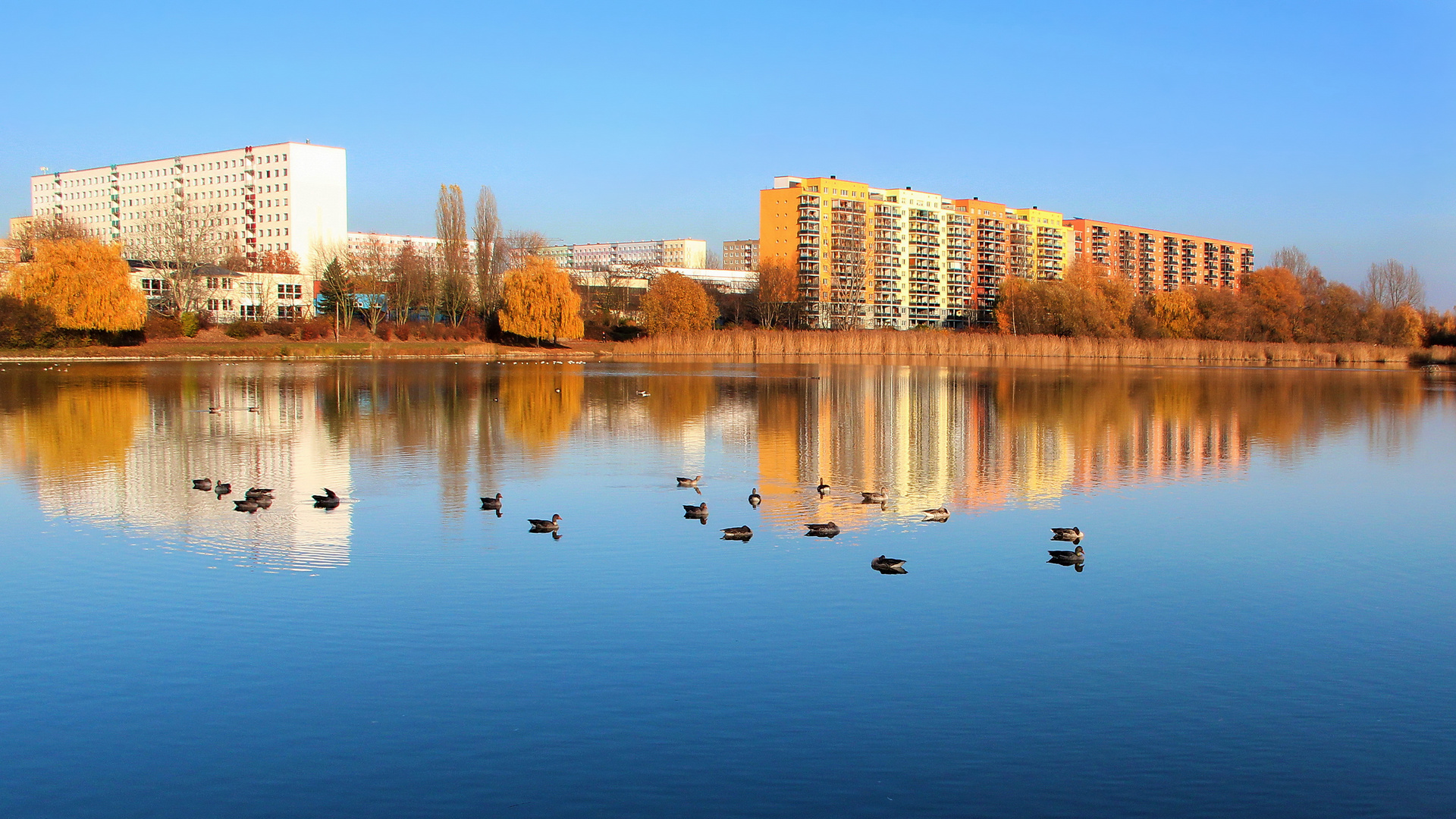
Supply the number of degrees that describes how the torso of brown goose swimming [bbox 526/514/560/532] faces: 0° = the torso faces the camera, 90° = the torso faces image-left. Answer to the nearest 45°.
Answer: approximately 270°

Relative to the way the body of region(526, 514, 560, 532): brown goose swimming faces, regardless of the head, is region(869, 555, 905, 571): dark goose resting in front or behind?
in front
